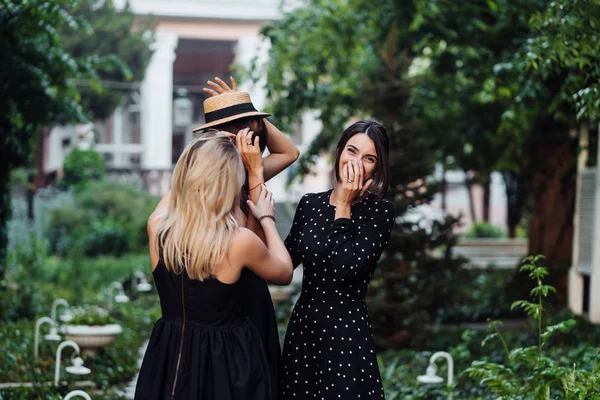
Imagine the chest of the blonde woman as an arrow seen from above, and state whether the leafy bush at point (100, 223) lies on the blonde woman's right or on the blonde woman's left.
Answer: on the blonde woman's left

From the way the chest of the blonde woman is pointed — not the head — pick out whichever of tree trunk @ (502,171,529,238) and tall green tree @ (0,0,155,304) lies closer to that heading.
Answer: the tree trunk

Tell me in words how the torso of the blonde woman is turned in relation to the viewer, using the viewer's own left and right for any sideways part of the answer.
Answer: facing away from the viewer and to the right of the viewer

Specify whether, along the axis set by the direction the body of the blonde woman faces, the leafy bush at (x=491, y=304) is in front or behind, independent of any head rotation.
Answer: in front

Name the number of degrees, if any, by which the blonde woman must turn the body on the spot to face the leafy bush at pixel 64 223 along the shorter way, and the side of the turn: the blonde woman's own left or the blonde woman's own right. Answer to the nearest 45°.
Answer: approximately 45° to the blonde woman's own left

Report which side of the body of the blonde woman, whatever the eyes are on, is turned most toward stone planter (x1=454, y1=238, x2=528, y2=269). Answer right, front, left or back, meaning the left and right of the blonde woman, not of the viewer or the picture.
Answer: front

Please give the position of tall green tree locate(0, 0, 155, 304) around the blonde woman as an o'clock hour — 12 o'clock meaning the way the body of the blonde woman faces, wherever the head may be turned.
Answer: The tall green tree is roughly at 10 o'clock from the blonde woman.
